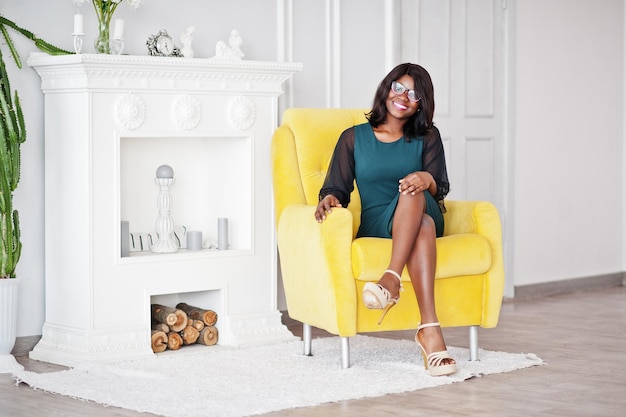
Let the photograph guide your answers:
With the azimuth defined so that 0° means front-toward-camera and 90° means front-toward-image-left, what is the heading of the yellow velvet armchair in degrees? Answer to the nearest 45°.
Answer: approximately 315°

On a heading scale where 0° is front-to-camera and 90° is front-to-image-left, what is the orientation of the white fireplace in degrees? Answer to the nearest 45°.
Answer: approximately 315°

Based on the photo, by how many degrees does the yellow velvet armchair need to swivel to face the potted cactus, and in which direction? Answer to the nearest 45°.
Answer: approximately 135° to its right
